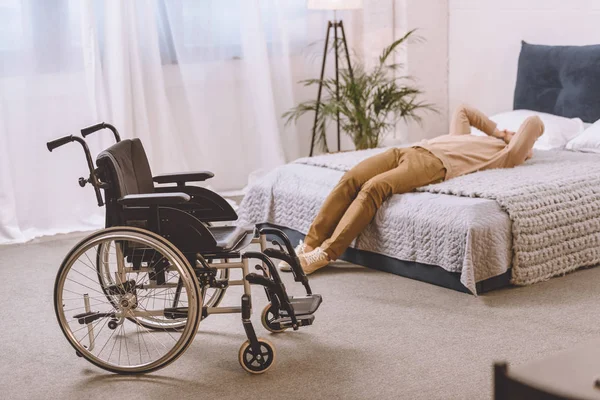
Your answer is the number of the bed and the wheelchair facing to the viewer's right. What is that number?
1

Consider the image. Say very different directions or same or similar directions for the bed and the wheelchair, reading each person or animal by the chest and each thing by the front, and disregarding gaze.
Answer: very different directions

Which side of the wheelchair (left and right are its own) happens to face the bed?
front

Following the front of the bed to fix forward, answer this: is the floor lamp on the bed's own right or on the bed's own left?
on the bed's own right

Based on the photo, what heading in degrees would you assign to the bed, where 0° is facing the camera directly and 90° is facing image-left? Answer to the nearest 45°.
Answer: approximately 45°

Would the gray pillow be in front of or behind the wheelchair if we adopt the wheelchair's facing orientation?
in front

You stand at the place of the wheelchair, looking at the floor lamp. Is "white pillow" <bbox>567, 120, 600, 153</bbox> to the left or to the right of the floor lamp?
right

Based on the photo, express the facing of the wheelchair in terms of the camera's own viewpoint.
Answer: facing to the right of the viewer

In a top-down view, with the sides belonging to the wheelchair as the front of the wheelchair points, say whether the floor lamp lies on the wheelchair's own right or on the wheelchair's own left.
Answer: on the wheelchair's own left
